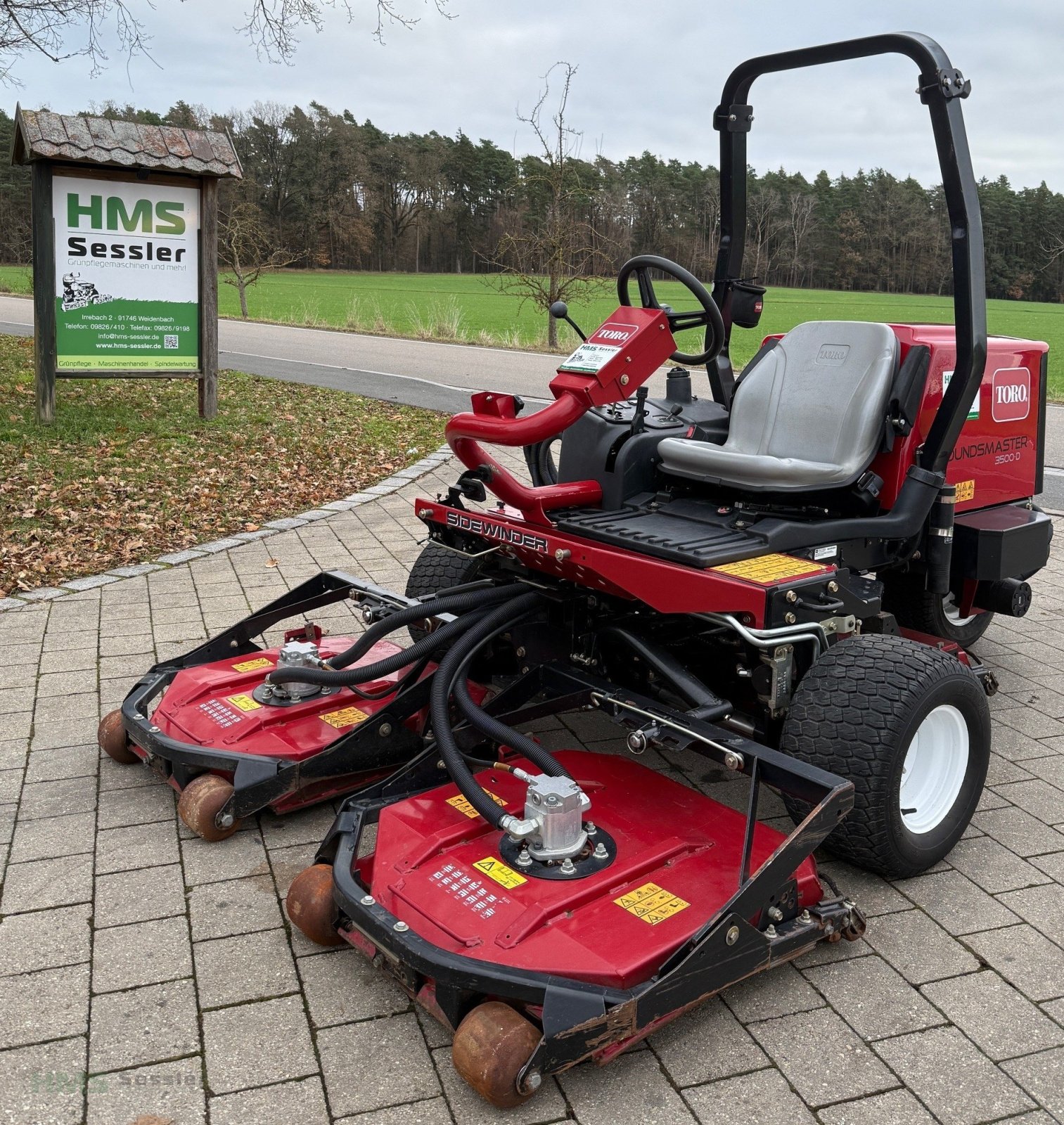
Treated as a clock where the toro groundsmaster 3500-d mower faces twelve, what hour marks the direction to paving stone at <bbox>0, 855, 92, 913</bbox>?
The paving stone is roughly at 1 o'clock from the toro groundsmaster 3500-d mower.

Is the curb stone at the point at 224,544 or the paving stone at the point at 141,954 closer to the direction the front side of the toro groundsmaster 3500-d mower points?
the paving stone

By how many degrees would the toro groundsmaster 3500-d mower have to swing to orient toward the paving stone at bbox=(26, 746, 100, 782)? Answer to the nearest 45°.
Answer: approximately 45° to its right

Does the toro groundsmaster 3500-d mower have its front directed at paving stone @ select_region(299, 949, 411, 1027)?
yes

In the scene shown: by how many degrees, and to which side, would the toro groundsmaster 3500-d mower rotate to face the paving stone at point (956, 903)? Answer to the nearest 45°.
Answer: approximately 135° to its left

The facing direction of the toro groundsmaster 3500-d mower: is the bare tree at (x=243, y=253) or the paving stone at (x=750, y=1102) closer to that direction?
the paving stone

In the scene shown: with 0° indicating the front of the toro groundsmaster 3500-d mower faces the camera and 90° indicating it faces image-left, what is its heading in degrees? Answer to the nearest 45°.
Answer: approximately 45°

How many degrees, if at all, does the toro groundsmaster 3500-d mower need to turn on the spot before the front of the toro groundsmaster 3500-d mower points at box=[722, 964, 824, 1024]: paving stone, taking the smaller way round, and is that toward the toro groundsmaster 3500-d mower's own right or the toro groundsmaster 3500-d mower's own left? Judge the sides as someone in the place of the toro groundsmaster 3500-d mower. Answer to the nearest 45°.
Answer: approximately 45° to the toro groundsmaster 3500-d mower's own left

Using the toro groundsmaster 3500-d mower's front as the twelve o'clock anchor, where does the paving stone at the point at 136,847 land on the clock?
The paving stone is roughly at 1 o'clock from the toro groundsmaster 3500-d mower.

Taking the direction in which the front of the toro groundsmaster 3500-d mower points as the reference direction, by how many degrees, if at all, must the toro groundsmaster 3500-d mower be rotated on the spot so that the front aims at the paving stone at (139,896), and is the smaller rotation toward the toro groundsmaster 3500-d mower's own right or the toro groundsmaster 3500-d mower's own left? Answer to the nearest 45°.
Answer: approximately 45° to the toro groundsmaster 3500-d mower's own right
